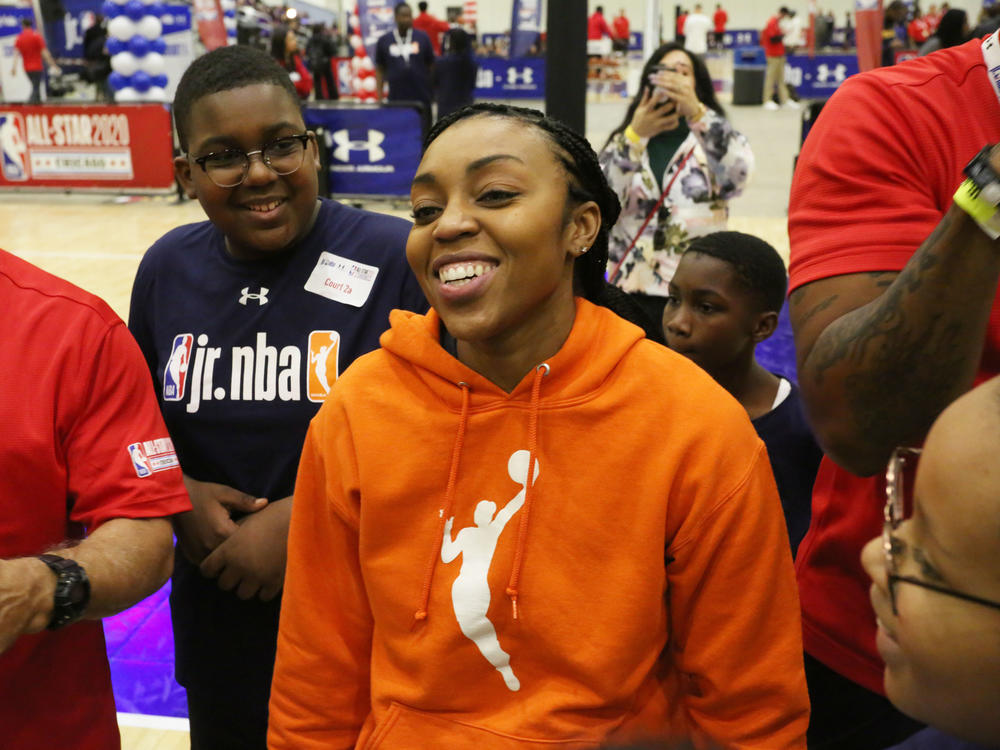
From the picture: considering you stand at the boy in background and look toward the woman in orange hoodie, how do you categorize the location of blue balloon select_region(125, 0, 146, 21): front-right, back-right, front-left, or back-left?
back-right

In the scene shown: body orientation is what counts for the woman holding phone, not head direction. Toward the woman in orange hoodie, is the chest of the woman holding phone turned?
yes

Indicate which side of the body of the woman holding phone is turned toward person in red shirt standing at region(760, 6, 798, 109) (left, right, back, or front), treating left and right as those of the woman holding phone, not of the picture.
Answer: back

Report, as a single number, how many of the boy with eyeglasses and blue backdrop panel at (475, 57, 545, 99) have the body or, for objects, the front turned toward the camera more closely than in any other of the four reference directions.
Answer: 2

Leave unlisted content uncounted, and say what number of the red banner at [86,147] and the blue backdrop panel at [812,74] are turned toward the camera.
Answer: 2

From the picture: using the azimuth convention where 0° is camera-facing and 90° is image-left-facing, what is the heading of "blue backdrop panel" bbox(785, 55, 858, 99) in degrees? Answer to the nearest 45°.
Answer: approximately 0°

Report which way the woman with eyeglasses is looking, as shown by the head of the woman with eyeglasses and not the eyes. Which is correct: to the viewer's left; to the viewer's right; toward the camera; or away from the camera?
to the viewer's left

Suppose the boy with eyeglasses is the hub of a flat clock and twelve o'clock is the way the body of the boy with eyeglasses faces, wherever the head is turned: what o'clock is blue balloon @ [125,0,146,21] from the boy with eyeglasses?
The blue balloon is roughly at 6 o'clock from the boy with eyeglasses.
